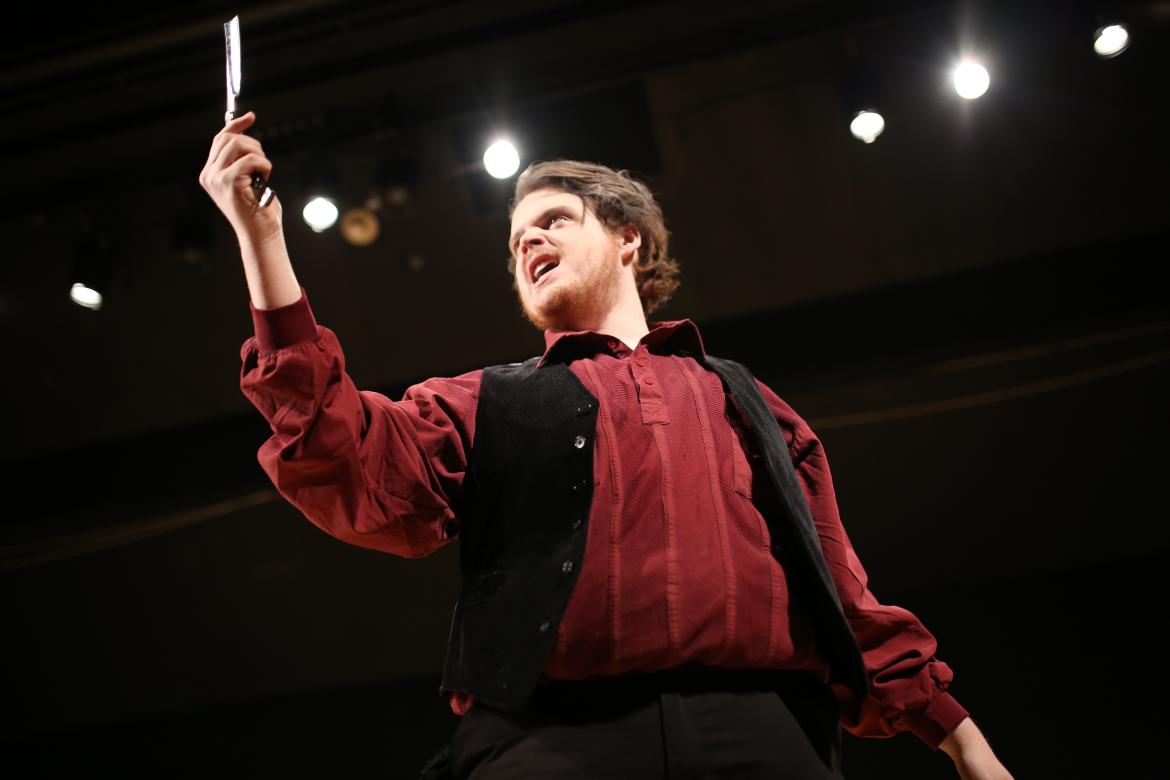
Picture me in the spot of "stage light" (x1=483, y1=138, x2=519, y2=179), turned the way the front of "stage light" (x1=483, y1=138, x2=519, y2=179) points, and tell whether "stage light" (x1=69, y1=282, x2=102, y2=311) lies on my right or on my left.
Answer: on my right

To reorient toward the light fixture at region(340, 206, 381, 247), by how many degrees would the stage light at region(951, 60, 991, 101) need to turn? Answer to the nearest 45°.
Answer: approximately 90° to its right

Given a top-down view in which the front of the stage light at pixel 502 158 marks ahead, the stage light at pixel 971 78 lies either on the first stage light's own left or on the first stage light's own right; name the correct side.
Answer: on the first stage light's own left

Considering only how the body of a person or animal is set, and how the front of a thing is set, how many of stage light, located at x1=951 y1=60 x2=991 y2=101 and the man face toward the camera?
2

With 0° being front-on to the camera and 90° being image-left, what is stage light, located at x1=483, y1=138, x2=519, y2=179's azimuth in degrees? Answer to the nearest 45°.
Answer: approximately 0°

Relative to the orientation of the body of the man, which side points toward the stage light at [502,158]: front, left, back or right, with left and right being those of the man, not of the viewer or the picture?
back
